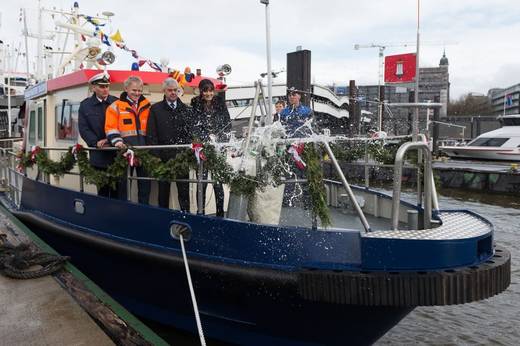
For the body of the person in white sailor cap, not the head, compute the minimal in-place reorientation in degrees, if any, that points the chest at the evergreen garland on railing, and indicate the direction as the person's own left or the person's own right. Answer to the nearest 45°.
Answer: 0° — they already face it

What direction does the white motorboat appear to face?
to the viewer's left

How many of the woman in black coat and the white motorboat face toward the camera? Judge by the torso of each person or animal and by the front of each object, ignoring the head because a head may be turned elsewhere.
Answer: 1

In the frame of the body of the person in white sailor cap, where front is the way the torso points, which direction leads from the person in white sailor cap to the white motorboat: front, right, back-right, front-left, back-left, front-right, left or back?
left

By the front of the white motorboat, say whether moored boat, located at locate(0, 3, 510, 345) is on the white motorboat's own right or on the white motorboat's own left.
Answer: on the white motorboat's own left

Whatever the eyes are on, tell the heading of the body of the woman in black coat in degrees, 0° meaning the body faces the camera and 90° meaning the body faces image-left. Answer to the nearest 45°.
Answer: approximately 0°

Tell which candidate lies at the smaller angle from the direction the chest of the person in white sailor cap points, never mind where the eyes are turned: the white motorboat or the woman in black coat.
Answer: the woman in black coat

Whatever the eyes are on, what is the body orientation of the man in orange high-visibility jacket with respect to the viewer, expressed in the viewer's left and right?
facing the viewer and to the right of the viewer

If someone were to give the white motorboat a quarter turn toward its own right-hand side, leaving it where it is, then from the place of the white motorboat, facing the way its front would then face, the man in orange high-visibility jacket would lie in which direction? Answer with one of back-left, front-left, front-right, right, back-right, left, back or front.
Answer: back

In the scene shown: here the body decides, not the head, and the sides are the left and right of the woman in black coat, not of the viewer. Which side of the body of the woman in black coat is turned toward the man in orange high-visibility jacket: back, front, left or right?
right
